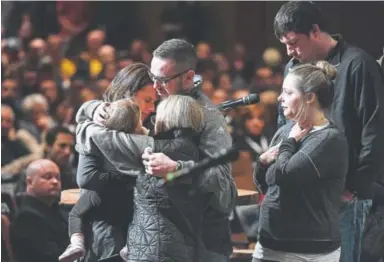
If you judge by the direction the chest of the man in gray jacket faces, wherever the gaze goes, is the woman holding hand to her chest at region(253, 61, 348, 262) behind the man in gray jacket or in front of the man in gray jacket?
behind

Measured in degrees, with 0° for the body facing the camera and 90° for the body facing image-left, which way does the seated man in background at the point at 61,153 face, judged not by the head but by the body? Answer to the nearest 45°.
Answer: approximately 315°

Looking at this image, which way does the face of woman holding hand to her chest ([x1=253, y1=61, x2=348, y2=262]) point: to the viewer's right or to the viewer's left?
to the viewer's left

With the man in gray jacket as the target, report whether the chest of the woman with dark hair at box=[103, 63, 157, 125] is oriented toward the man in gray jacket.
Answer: yes
